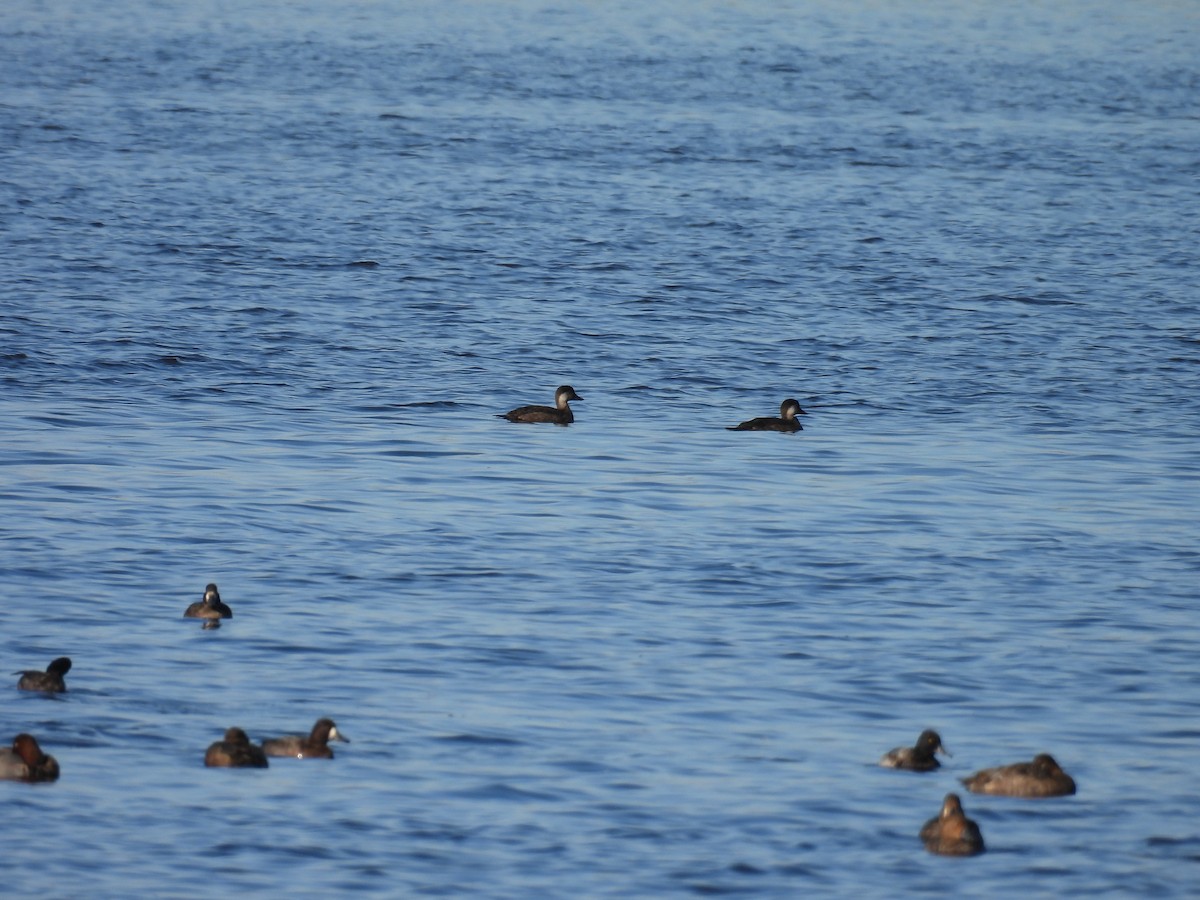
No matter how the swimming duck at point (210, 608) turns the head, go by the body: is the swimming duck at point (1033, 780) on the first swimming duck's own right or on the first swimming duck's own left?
on the first swimming duck's own left

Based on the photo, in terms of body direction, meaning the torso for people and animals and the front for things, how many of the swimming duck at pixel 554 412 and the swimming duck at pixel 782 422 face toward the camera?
0

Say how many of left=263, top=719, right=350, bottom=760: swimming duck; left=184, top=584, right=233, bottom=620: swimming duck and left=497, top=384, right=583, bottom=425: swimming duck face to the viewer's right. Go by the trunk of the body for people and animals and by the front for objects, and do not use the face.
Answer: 2

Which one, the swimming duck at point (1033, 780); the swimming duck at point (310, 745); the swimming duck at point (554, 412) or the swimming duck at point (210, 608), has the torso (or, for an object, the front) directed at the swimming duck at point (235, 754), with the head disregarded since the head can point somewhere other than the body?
the swimming duck at point (210, 608)

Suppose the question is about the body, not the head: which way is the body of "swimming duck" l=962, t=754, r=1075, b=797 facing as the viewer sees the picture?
to the viewer's right

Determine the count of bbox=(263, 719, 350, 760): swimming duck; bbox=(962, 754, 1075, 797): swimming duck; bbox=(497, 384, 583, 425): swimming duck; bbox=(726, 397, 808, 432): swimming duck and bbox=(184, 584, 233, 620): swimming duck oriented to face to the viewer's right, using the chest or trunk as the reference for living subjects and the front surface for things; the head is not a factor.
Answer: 4

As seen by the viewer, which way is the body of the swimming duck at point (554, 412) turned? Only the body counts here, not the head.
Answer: to the viewer's right

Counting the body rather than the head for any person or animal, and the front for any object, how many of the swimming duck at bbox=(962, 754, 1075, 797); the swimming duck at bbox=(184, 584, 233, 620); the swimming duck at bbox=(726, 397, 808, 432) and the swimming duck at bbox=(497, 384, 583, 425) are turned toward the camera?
1

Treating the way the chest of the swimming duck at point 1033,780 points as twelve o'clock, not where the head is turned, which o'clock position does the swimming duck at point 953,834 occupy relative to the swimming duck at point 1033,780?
the swimming duck at point 953,834 is roughly at 4 o'clock from the swimming duck at point 1033,780.

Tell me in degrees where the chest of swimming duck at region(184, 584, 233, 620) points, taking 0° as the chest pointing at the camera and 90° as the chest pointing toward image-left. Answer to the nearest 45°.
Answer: approximately 0°

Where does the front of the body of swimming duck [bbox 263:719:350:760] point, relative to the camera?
to the viewer's right

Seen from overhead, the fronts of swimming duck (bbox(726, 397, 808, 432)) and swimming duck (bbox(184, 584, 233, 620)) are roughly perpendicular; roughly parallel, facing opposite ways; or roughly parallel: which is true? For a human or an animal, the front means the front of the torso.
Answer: roughly perpendicular

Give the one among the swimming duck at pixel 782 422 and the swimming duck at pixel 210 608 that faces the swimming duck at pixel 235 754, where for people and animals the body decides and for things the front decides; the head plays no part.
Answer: the swimming duck at pixel 210 608

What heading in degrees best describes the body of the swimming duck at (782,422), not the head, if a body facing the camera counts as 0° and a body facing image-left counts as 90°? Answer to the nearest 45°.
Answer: approximately 270°
